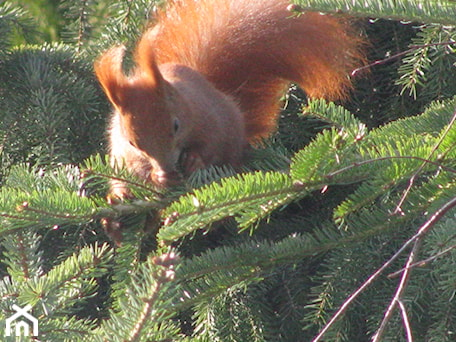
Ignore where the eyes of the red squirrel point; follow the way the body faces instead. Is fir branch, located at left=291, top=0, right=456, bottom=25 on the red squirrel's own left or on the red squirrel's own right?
on the red squirrel's own left

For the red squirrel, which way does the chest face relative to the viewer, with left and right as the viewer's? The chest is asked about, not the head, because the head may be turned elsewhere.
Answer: facing the viewer and to the left of the viewer
